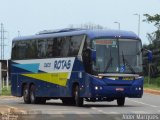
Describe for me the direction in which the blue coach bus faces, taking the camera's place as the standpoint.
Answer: facing the viewer and to the right of the viewer
